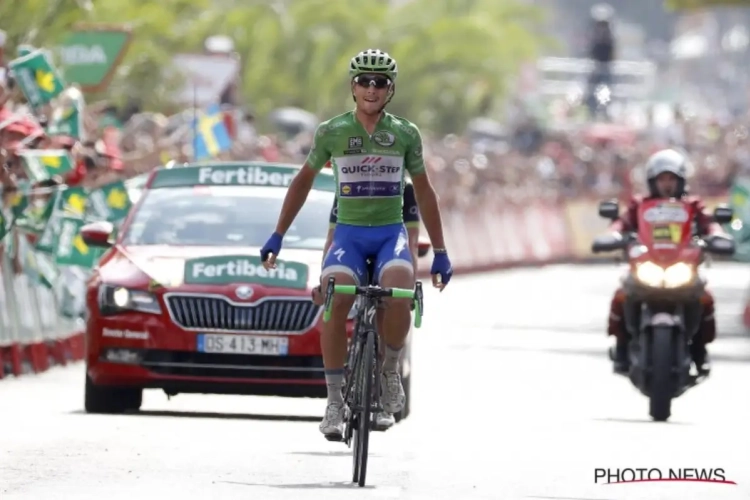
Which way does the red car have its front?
toward the camera

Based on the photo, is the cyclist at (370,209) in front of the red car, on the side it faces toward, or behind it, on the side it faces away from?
in front

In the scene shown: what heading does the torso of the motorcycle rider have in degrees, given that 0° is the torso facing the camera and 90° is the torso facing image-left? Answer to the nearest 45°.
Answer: approximately 0°

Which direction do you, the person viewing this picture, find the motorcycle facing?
facing the viewer

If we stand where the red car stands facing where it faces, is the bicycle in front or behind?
in front

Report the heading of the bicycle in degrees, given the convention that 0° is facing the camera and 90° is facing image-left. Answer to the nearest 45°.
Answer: approximately 0°

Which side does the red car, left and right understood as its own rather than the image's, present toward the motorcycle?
left
